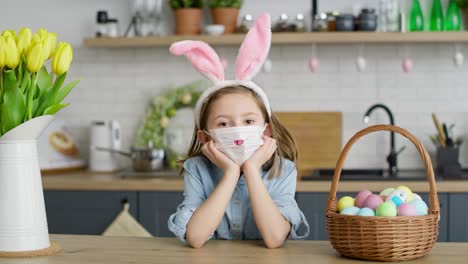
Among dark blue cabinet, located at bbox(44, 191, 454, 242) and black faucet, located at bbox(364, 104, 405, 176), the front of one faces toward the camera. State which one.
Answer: the dark blue cabinet

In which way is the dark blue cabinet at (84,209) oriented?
toward the camera

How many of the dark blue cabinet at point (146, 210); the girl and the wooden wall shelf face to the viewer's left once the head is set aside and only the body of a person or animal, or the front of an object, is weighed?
0

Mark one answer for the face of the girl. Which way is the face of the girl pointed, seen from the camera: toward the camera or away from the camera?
toward the camera

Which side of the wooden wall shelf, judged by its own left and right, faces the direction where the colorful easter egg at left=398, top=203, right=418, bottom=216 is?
front

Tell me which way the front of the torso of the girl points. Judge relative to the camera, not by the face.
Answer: toward the camera

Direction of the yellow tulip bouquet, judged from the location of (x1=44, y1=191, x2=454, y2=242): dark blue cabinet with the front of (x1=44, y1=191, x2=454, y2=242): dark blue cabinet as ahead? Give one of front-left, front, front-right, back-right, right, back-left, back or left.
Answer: front

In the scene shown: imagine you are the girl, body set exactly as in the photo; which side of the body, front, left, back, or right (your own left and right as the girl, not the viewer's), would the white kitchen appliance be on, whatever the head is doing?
back

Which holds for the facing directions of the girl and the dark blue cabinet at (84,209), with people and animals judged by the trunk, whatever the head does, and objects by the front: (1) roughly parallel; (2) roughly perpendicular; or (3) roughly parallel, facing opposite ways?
roughly parallel

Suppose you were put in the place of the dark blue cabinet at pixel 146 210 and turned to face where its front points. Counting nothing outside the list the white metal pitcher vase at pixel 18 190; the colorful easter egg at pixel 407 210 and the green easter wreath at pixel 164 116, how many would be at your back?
1

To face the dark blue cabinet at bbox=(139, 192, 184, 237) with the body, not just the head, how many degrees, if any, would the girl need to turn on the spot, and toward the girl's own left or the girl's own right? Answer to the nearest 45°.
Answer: approximately 180°
